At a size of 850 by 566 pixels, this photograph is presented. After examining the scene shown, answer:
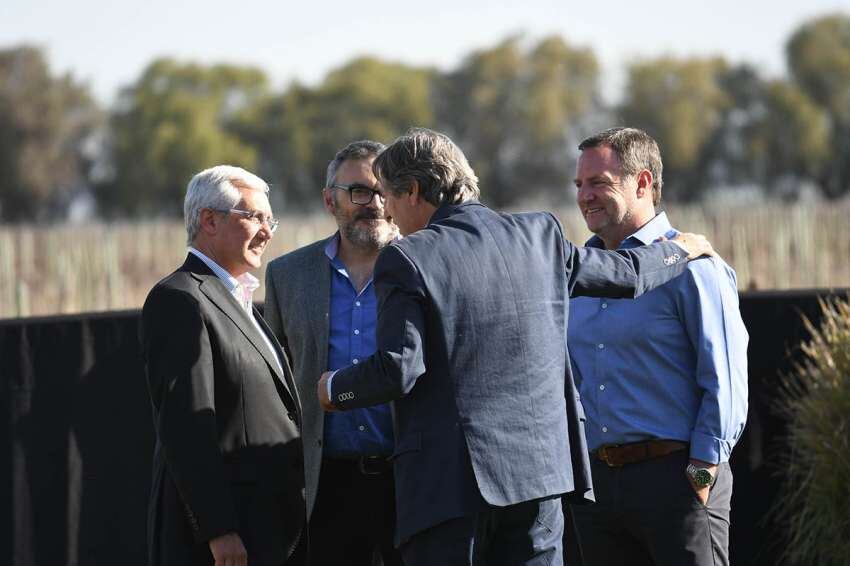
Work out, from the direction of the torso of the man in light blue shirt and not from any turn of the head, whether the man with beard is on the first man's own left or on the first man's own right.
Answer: on the first man's own right

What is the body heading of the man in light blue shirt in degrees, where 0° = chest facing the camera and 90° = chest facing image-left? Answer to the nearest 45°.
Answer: approximately 45°

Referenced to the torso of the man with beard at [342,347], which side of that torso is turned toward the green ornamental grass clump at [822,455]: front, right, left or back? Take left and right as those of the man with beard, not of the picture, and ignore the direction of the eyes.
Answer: left

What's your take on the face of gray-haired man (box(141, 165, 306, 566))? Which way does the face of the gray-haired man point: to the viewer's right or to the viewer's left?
to the viewer's right

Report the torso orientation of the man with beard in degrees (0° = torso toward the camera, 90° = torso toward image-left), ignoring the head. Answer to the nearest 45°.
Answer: approximately 315°

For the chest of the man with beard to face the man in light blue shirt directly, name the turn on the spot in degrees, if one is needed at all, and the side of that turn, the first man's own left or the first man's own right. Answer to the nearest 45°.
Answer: approximately 45° to the first man's own left

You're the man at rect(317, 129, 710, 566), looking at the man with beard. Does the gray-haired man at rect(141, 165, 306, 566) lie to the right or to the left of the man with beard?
left

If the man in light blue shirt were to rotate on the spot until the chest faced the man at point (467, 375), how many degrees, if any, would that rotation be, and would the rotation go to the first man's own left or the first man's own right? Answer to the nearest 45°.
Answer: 0° — they already face them
